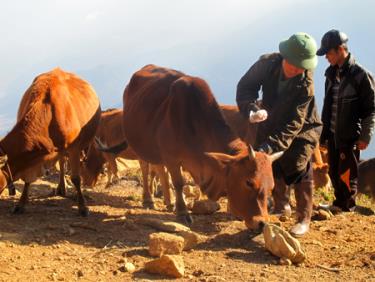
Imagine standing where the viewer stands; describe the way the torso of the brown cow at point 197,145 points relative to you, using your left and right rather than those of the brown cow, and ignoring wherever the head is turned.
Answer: facing the viewer and to the right of the viewer

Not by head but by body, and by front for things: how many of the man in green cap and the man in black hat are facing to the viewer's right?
0

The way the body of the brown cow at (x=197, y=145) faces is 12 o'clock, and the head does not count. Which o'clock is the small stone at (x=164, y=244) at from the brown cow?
The small stone is roughly at 2 o'clock from the brown cow.

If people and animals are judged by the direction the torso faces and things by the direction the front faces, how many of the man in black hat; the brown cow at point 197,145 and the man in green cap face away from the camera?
0

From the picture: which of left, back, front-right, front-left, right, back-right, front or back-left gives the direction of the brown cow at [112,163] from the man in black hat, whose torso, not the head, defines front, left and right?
right

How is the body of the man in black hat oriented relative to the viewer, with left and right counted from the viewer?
facing the viewer and to the left of the viewer

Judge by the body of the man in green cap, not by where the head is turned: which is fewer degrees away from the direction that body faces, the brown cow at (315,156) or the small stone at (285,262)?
the small stone

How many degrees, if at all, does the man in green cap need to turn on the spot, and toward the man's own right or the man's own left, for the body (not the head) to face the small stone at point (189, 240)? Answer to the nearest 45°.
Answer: approximately 45° to the man's own right

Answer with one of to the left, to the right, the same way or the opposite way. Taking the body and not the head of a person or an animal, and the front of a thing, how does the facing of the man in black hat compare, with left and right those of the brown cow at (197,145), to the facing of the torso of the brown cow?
to the right

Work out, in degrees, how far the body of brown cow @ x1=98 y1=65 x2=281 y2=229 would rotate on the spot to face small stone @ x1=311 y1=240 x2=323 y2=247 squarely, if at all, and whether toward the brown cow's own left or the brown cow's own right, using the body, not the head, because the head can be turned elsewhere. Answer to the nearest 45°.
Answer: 0° — it already faces it
